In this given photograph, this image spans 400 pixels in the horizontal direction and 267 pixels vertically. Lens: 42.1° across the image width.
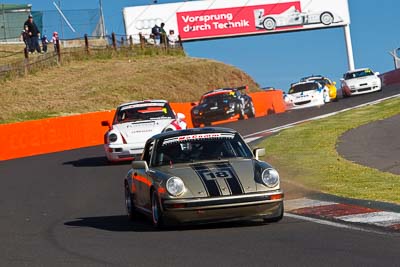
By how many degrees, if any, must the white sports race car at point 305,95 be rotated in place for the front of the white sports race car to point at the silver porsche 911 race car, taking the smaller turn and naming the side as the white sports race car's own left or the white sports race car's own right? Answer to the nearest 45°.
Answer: approximately 45° to the white sports race car's own left

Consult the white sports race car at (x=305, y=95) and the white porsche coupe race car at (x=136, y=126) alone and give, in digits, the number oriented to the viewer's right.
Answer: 0

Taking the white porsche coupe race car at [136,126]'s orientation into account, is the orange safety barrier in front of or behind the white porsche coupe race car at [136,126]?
behind

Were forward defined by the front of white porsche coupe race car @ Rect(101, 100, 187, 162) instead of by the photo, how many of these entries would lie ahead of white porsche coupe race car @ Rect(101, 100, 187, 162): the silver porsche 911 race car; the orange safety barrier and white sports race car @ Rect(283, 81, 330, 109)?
1

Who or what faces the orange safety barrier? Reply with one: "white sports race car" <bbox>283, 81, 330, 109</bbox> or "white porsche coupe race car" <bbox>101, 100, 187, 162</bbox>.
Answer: "white sports race car" <bbox>283, 81, 330, 109</bbox>

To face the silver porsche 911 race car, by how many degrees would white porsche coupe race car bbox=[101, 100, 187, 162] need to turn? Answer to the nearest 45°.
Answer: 0° — it already faces it

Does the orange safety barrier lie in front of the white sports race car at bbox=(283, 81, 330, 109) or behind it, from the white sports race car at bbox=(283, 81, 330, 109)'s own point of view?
in front

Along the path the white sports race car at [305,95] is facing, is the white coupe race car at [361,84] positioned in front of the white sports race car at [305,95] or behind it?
behind

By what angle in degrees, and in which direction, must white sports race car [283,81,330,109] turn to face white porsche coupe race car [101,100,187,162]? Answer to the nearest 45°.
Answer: approximately 45° to its left

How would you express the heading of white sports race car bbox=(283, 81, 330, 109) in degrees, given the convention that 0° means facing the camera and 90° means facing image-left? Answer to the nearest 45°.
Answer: approximately 45°
